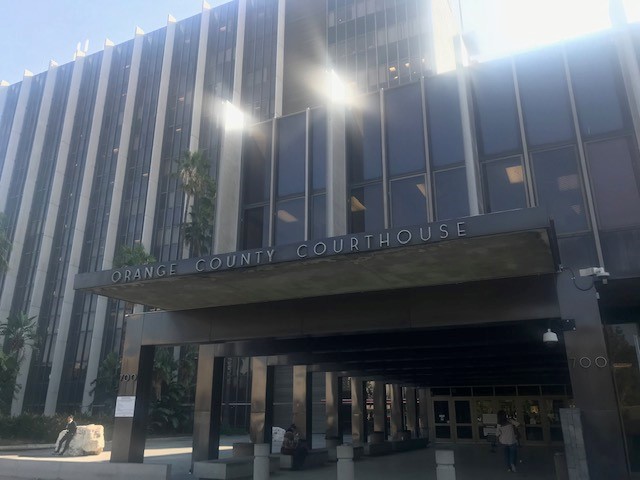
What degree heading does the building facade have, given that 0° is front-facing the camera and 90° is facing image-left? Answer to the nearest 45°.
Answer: approximately 45°

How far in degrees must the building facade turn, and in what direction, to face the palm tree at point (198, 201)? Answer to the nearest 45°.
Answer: approximately 90° to its right
